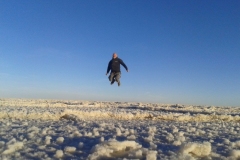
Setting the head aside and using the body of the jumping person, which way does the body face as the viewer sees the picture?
toward the camera
